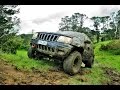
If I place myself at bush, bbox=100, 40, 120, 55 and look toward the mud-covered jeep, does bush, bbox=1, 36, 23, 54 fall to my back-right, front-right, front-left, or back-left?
front-right

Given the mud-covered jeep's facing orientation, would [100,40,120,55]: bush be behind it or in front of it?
behind

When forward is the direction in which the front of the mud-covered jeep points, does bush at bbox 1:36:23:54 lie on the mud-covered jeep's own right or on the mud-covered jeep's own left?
on the mud-covered jeep's own right

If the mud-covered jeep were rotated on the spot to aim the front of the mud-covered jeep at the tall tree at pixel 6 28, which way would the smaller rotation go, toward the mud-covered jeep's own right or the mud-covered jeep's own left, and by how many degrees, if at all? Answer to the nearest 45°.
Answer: approximately 90° to the mud-covered jeep's own right

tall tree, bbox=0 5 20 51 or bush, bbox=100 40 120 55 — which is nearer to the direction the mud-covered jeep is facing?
the tall tree

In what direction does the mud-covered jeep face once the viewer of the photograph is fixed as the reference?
facing the viewer and to the left of the viewer

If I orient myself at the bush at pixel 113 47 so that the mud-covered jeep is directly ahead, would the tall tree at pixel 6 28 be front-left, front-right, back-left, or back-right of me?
front-right
